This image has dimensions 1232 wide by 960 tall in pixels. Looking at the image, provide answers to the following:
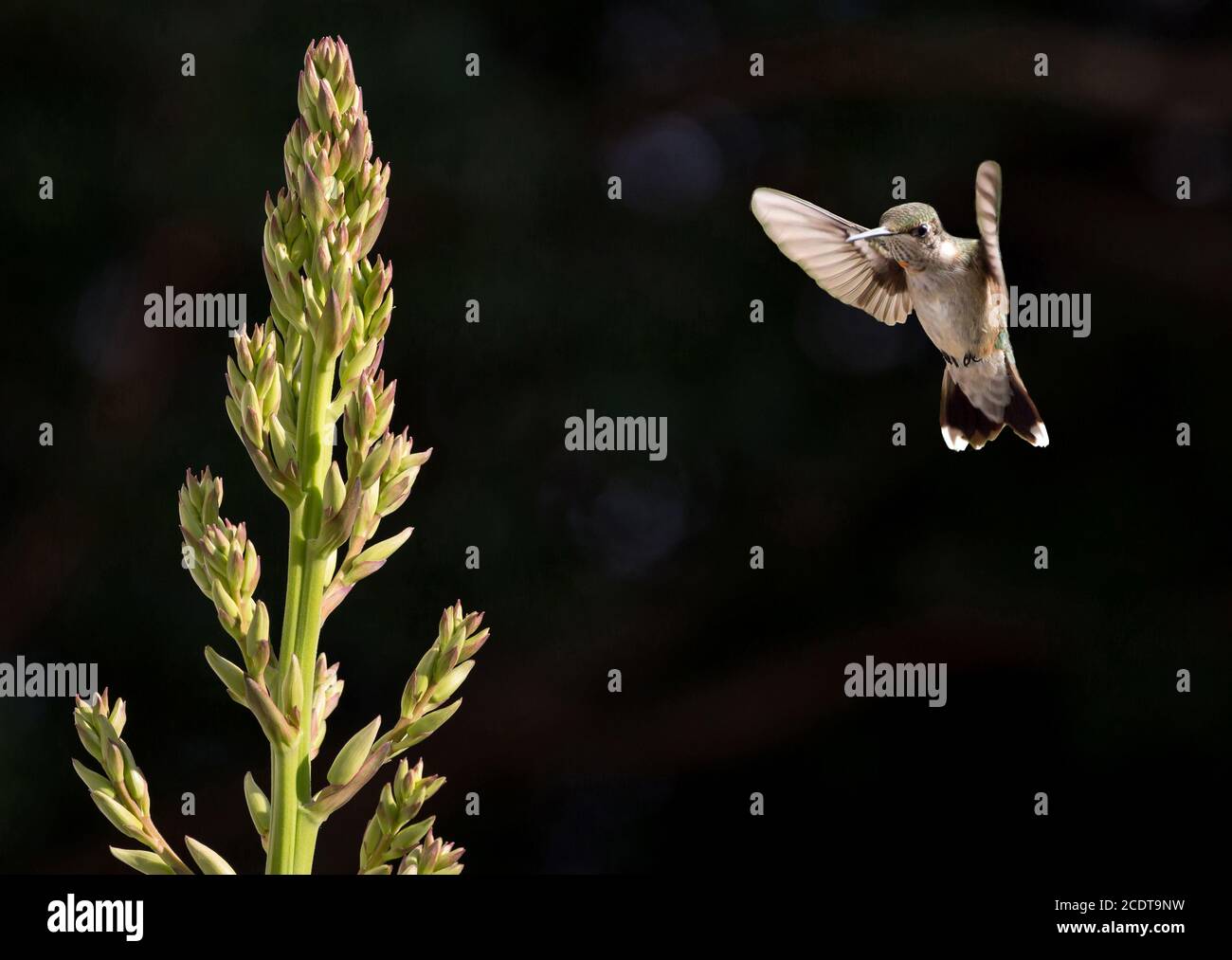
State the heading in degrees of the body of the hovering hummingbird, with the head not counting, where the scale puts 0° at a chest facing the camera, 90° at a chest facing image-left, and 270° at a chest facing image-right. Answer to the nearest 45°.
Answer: approximately 45°

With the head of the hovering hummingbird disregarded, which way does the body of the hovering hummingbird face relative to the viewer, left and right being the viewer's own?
facing the viewer and to the left of the viewer
